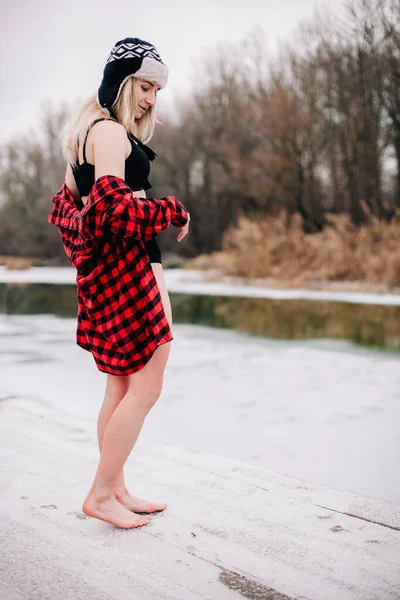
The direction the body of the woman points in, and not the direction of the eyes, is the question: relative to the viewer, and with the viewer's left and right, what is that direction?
facing to the right of the viewer
